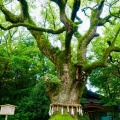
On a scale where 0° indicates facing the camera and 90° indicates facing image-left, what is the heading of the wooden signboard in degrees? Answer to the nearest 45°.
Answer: approximately 0°

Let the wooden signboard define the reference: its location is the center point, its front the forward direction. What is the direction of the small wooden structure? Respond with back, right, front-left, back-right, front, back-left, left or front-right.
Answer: back-left
